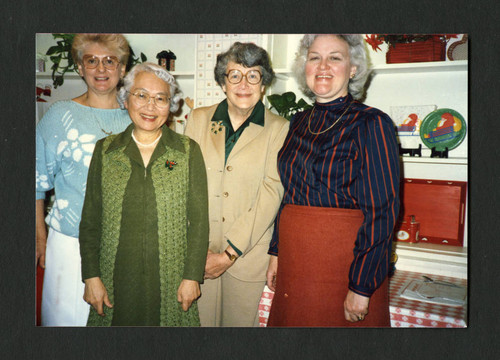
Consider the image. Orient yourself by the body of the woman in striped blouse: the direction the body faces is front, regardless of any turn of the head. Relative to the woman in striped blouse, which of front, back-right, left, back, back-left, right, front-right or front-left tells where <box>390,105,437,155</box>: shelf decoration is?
back

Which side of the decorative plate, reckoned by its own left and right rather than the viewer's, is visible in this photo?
front

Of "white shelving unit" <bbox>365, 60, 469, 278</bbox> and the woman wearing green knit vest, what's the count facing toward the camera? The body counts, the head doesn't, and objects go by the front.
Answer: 2

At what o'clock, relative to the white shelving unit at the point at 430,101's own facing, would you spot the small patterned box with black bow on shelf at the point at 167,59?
The small patterned box with black bow on shelf is roughly at 2 o'clock from the white shelving unit.

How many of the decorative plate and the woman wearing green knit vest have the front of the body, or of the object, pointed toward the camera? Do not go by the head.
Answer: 2

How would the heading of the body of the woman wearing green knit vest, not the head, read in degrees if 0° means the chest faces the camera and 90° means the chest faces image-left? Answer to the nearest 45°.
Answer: approximately 0°

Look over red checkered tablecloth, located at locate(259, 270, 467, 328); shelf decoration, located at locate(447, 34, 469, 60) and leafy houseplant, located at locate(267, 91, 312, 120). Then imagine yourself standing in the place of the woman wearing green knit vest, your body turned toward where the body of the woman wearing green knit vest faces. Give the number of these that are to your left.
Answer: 3

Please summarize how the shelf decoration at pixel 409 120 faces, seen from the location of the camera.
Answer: facing the viewer

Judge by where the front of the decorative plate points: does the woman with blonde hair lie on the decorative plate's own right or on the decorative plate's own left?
on the decorative plate's own right

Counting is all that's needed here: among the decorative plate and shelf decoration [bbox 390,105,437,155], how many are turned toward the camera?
2

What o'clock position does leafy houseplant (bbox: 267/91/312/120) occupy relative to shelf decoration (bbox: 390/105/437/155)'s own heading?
The leafy houseplant is roughly at 2 o'clock from the shelf decoration.
